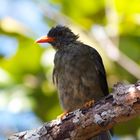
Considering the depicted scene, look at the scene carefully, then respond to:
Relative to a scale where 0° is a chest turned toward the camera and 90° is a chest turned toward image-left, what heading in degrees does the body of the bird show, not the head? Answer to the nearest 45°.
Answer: approximately 45°
